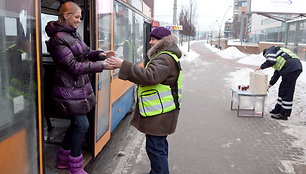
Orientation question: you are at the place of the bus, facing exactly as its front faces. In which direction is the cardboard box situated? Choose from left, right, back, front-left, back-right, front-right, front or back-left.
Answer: front

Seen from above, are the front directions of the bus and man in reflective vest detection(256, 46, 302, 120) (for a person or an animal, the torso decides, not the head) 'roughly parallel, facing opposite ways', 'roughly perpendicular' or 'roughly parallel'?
roughly perpendicular

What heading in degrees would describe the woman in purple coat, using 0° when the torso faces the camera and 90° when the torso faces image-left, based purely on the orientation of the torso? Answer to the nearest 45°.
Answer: approximately 270°

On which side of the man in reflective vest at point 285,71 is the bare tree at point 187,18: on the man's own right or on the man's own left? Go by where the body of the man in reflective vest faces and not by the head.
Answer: on the man's own right

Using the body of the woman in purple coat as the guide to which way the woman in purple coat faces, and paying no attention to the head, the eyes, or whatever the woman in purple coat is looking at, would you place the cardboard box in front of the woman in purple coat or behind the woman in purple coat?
in front

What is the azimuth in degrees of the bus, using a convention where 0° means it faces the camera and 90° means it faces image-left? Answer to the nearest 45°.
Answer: approximately 225°

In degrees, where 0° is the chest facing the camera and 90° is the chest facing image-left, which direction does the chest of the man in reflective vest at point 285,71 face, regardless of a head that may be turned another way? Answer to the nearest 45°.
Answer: approximately 90°

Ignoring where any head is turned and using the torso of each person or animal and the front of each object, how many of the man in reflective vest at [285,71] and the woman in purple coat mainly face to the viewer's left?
1

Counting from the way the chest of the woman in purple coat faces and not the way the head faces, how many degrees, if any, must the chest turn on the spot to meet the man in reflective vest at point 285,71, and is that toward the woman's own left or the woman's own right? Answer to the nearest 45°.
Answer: approximately 45° to the woman's own left

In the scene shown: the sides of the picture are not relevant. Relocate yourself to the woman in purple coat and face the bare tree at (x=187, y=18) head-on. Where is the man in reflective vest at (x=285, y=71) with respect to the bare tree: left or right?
right
